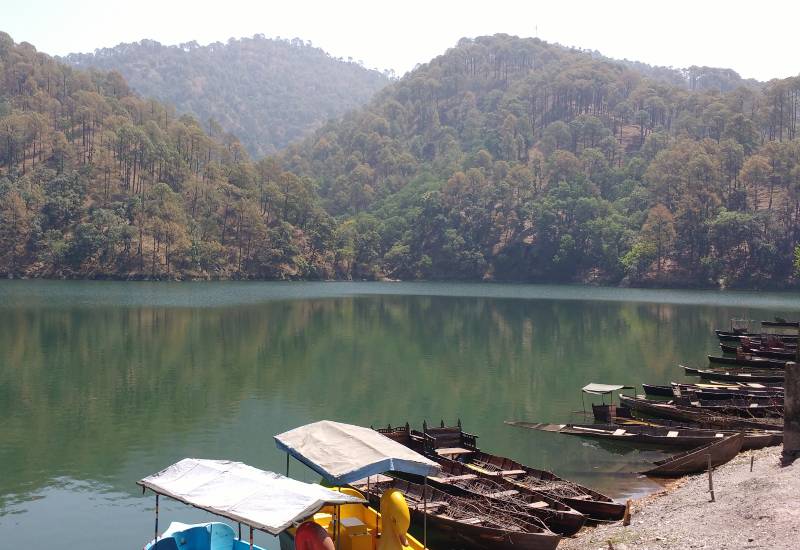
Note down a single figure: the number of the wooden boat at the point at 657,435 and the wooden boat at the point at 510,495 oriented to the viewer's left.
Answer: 1

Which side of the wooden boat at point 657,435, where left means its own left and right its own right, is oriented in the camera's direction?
left

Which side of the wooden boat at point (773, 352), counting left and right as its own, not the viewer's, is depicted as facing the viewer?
left

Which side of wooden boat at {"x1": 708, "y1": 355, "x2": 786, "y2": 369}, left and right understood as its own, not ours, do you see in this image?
left

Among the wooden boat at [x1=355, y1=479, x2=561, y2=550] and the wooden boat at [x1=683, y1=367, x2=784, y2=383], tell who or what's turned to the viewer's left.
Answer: the wooden boat at [x1=683, y1=367, x2=784, y2=383]

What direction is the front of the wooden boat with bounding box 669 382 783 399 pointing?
to the viewer's left

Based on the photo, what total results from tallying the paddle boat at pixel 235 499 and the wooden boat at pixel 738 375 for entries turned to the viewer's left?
1

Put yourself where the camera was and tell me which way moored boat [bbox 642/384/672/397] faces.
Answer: facing to the left of the viewer

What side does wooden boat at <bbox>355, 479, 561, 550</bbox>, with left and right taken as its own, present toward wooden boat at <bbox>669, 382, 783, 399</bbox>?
left

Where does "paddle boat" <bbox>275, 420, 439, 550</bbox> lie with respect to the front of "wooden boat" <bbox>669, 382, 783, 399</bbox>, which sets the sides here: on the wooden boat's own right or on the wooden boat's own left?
on the wooden boat's own left
